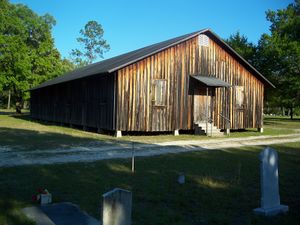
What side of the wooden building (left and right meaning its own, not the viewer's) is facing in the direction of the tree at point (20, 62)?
back

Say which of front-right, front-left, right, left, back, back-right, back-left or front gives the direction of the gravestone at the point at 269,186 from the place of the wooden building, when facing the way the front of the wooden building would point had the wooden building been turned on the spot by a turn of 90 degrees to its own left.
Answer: back-right

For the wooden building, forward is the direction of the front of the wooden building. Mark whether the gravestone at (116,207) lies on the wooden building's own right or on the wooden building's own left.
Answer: on the wooden building's own right

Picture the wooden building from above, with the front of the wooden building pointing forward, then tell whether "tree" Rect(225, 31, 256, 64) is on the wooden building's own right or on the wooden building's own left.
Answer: on the wooden building's own left

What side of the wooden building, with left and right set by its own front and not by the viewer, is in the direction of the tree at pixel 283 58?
left

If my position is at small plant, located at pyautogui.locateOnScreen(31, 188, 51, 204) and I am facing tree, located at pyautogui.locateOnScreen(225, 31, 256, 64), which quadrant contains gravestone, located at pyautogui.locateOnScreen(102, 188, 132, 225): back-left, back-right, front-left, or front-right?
back-right

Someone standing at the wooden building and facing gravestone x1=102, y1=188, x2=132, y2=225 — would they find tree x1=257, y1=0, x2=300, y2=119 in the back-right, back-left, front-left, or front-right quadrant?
back-left
